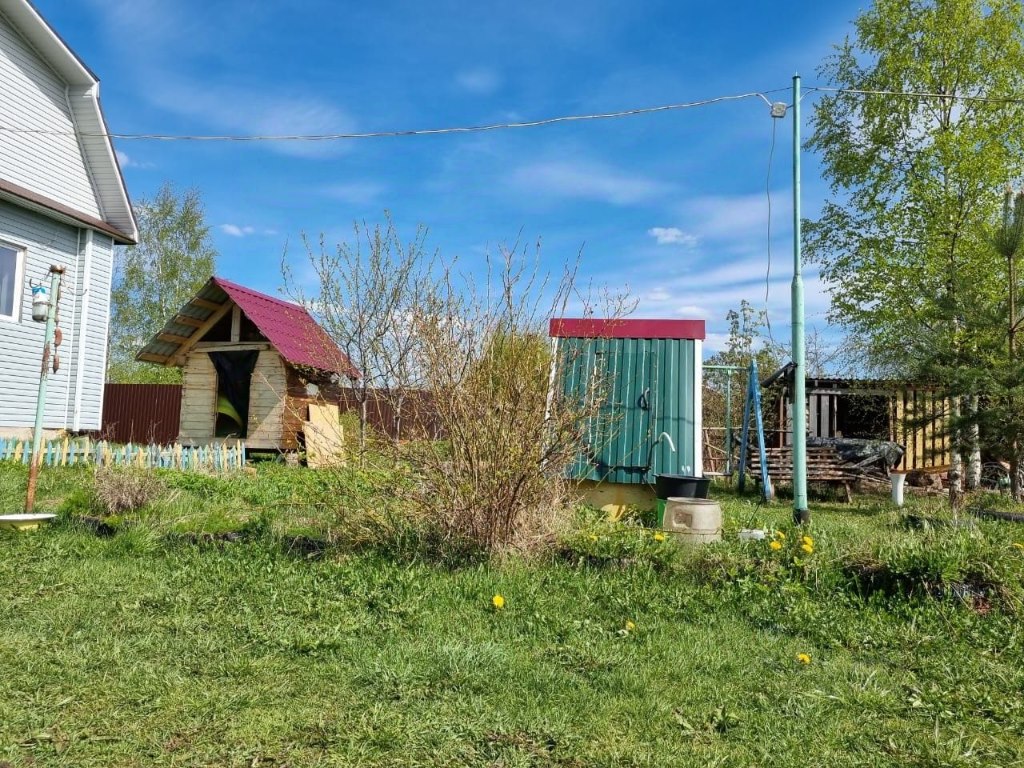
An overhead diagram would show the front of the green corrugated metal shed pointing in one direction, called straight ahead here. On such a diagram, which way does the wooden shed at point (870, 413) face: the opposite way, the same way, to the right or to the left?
the same way

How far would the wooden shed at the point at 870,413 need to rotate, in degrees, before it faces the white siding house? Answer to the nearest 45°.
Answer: approximately 45° to its right

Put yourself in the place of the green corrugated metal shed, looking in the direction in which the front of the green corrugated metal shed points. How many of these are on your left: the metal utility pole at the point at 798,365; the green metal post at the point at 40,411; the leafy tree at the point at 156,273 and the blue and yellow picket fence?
1

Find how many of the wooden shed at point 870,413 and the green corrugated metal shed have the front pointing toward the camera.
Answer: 2

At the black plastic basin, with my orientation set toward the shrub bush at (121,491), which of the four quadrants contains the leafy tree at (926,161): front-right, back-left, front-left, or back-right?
back-right

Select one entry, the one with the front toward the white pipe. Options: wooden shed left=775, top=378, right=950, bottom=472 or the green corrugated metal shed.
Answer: the wooden shed

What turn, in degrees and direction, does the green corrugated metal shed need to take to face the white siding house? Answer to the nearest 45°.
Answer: approximately 90° to its right

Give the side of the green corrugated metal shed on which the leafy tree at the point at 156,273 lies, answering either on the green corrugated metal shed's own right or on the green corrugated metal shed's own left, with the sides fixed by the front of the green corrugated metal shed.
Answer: on the green corrugated metal shed's own right

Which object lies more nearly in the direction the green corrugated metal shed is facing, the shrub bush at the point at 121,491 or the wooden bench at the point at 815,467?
the shrub bush

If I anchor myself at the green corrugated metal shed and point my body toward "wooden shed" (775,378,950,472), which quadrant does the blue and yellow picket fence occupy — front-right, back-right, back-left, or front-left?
back-left

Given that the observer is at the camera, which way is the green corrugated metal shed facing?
facing the viewer

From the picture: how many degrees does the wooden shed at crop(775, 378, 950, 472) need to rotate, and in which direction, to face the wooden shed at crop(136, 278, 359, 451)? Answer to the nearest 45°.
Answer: approximately 45° to its right

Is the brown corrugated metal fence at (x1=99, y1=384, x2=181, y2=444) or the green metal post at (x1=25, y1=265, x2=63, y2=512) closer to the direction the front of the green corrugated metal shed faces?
the green metal post

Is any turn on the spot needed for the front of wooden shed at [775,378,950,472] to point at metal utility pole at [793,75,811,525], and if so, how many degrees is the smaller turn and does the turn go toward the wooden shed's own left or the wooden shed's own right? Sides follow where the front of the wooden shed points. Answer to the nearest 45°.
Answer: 0° — it already faces it

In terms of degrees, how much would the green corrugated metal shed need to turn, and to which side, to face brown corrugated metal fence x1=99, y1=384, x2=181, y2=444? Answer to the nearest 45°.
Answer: approximately 135° to its right

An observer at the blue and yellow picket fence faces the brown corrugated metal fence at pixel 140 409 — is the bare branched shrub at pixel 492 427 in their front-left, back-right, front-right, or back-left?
back-right

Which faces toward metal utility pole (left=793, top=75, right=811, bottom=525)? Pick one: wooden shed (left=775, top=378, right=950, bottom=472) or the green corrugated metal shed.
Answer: the wooden shed

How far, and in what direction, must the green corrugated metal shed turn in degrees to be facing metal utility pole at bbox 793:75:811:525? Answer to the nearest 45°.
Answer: approximately 90° to its left

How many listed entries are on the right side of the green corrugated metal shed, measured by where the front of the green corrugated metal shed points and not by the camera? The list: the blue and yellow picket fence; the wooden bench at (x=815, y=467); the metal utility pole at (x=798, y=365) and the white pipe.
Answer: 1
